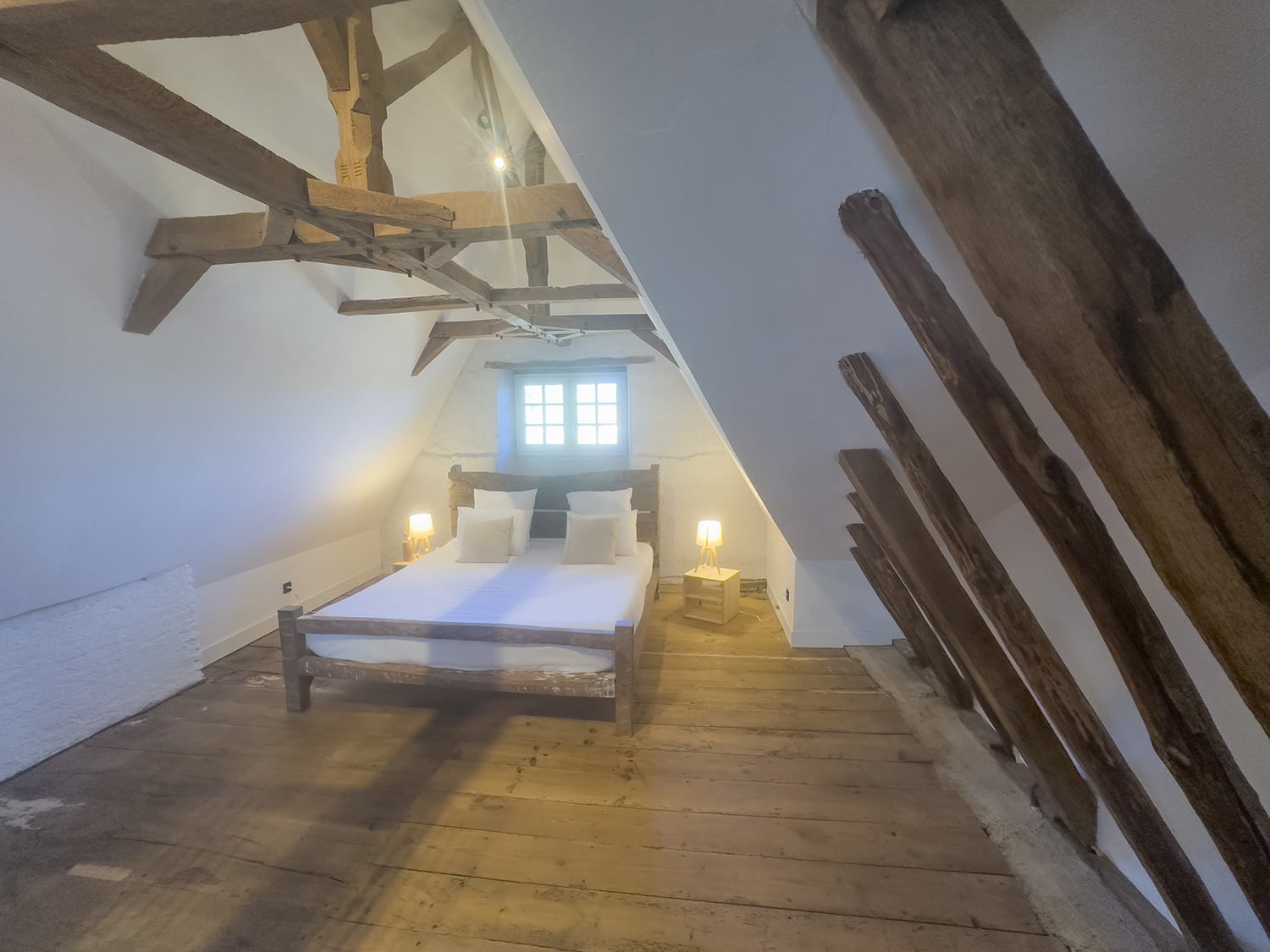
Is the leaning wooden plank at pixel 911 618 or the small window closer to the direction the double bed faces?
the leaning wooden plank

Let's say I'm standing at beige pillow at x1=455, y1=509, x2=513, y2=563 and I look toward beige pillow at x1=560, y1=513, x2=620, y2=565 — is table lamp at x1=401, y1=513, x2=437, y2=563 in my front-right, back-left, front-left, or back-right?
back-left

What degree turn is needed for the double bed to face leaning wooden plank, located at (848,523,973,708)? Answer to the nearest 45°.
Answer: approximately 90° to its left

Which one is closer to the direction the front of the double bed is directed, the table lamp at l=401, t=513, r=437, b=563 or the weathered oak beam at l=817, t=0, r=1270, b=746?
the weathered oak beam

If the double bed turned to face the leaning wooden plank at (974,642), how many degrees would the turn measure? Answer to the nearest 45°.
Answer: approximately 45° to its left

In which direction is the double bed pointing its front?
toward the camera

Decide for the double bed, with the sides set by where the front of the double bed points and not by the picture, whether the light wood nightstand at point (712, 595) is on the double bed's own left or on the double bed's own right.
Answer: on the double bed's own left

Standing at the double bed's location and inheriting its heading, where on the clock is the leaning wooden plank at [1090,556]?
The leaning wooden plank is roughly at 11 o'clock from the double bed.

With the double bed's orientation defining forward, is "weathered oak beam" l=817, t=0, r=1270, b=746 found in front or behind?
in front
